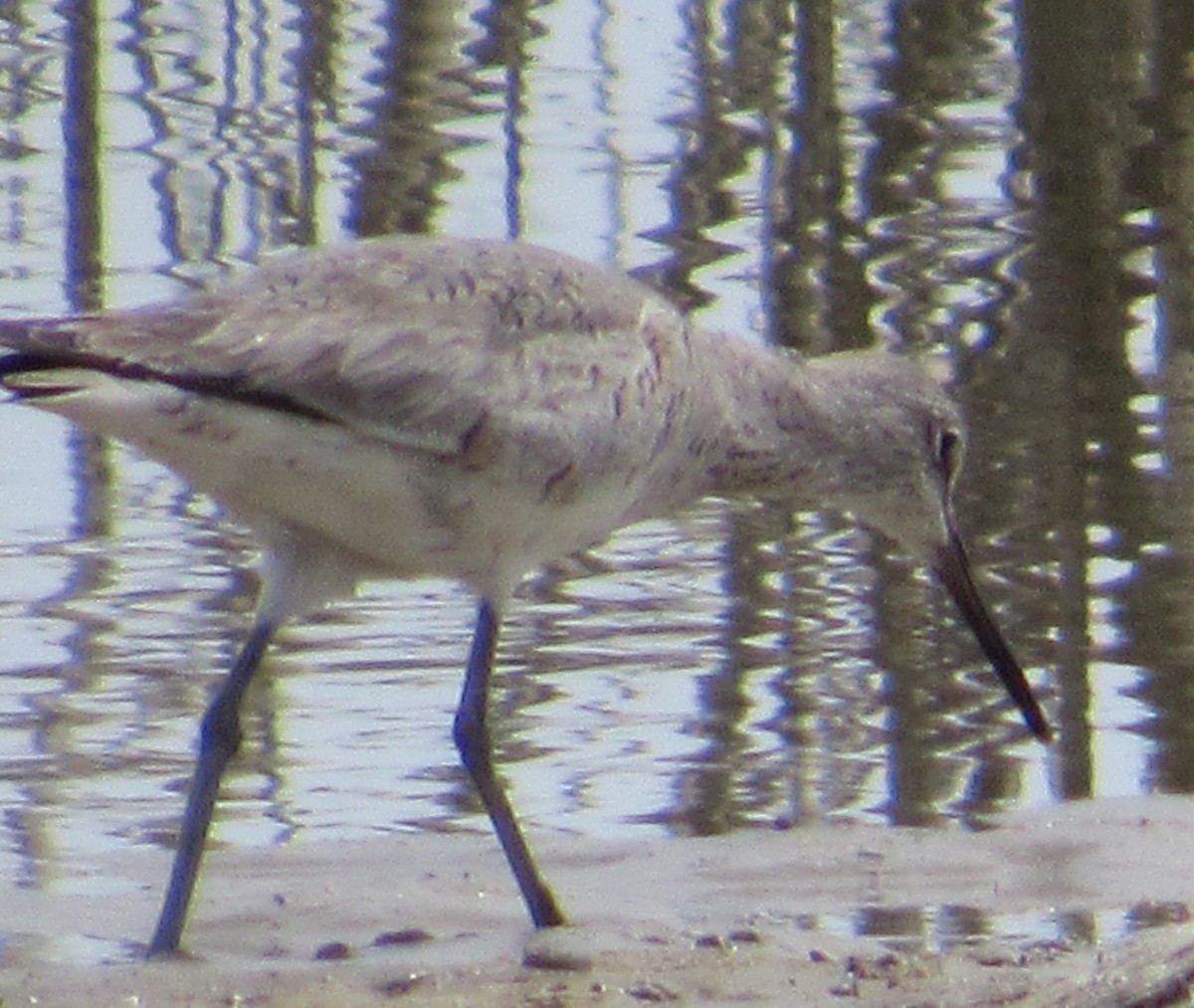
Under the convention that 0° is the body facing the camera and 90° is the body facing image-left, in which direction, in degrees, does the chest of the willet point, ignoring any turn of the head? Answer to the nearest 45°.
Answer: approximately 270°
